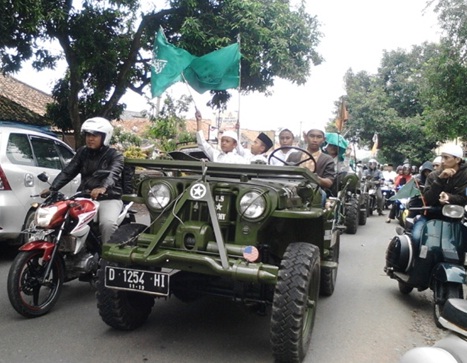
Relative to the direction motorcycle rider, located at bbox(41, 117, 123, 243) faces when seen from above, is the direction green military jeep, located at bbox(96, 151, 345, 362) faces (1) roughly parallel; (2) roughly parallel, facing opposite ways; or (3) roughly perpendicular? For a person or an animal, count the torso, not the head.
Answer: roughly parallel

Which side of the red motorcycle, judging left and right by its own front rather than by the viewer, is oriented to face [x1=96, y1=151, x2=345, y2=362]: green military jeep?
left

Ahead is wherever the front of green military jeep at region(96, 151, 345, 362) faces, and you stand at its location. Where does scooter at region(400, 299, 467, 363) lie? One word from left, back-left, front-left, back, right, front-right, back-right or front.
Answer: left

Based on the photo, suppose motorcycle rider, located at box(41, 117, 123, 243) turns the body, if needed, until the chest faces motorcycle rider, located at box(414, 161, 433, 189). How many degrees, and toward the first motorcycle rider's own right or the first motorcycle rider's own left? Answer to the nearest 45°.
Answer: approximately 135° to the first motorcycle rider's own left

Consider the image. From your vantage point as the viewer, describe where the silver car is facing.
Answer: facing away from the viewer and to the right of the viewer

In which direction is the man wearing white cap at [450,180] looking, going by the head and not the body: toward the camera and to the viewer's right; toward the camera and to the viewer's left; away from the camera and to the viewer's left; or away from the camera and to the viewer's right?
toward the camera and to the viewer's left

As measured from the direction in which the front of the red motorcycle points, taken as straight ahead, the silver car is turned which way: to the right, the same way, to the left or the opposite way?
the opposite way

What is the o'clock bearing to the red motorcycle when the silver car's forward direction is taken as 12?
The red motorcycle is roughly at 4 o'clock from the silver car.

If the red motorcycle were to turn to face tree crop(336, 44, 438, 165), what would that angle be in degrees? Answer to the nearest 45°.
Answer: approximately 180°

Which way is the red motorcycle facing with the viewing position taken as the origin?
facing the viewer and to the left of the viewer

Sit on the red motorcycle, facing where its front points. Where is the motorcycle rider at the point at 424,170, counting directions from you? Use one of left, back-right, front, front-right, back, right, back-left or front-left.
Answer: back-left

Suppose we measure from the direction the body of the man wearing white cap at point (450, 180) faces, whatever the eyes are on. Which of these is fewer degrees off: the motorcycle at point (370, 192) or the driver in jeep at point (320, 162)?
the driver in jeep
